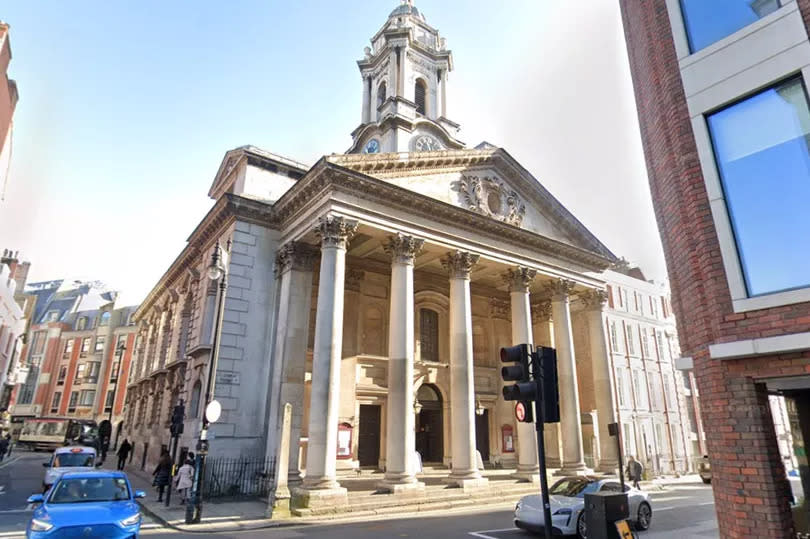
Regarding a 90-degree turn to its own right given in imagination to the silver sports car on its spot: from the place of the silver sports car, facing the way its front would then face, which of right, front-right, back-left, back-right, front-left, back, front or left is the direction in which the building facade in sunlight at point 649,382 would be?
front-right

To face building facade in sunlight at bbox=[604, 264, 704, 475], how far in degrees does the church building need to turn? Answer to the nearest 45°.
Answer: approximately 90° to its left

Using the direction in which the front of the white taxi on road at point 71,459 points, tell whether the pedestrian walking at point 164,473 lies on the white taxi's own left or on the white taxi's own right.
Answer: on the white taxi's own left

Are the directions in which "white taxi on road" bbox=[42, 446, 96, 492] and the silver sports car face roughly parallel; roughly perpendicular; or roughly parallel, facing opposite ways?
roughly perpendicular

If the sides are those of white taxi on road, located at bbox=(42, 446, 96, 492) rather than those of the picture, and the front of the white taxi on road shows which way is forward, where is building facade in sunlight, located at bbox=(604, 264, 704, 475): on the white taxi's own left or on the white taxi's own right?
on the white taxi's own left

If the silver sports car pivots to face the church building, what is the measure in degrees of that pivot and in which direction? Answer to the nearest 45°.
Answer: approximately 90° to its right

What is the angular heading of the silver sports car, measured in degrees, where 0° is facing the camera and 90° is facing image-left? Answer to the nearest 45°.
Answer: approximately 45°

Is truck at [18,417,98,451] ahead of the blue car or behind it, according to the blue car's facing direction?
behind

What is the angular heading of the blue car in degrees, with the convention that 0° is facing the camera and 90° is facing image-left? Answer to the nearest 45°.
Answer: approximately 0°

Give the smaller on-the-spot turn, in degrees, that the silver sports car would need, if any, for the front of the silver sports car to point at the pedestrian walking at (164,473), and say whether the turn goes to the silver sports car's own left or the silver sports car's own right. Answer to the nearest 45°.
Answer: approximately 45° to the silver sports car's own right

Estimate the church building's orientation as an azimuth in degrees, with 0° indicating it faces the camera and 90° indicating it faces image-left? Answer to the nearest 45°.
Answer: approximately 315°

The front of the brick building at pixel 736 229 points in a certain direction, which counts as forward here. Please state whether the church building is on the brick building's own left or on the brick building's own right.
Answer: on the brick building's own right

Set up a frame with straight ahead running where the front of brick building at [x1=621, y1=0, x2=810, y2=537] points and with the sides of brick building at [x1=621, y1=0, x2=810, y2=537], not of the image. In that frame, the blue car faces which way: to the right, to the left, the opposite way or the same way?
to the left

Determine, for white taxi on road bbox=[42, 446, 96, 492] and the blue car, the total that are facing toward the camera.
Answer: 2
